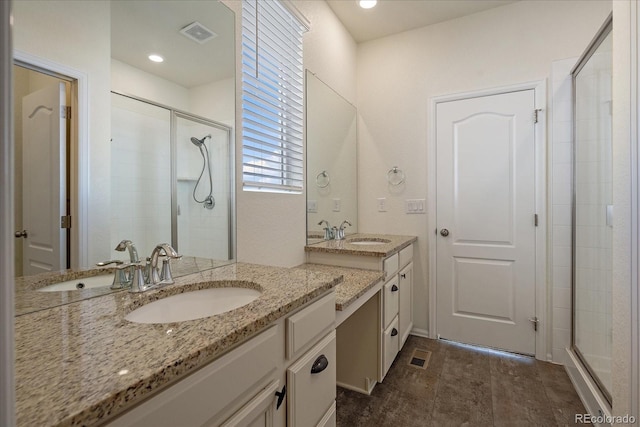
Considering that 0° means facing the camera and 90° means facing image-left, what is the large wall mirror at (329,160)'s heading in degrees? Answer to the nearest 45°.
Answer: approximately 315°

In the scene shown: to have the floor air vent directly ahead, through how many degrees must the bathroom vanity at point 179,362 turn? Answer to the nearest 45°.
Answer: approximately 90° to its left

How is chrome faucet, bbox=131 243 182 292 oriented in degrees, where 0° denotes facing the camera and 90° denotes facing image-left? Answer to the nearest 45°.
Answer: approximately 315°

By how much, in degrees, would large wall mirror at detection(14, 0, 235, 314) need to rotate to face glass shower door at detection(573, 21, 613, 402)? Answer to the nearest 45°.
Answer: approximately 45° to its left

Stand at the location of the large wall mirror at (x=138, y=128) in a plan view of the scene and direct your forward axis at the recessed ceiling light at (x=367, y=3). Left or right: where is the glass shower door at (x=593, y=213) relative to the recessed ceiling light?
right

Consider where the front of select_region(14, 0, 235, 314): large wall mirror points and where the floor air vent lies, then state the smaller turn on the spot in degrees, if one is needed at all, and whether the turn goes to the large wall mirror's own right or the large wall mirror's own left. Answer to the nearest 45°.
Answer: approximately 45° to the large wall mirror's own left

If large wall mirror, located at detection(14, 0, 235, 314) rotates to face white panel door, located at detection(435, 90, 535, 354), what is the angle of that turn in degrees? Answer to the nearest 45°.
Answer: approximately 45° to its left

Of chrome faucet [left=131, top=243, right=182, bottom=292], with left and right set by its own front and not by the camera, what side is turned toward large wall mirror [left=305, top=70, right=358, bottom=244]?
left

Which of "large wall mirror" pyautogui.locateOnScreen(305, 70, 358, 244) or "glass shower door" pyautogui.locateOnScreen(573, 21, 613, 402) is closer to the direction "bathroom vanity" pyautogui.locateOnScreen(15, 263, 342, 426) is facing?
the glass shower door

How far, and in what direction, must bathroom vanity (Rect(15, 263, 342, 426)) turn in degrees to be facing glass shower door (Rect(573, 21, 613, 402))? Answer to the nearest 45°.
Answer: approximately 45° to its left

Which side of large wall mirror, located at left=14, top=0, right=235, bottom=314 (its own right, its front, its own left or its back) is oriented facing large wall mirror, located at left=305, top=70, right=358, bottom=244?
left
